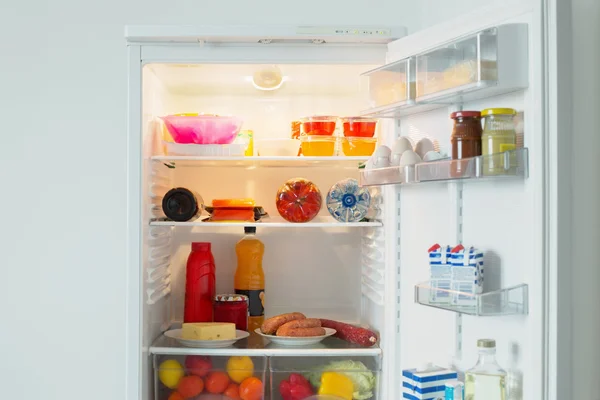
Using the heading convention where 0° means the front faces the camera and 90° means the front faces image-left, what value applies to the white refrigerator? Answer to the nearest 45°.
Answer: approximately 0°

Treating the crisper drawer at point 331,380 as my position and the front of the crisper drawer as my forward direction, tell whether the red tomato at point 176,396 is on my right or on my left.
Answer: on my right
